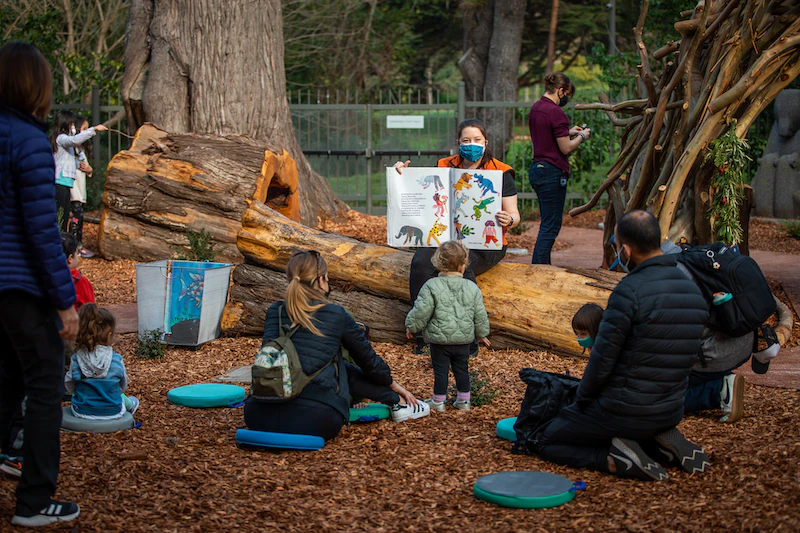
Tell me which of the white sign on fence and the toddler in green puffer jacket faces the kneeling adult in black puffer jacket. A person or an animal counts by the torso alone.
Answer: the white sign on fence

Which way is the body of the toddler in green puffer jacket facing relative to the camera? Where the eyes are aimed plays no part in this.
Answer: away from the camera

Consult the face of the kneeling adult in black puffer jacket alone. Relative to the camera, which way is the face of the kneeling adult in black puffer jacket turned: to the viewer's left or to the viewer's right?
to the viewer's left

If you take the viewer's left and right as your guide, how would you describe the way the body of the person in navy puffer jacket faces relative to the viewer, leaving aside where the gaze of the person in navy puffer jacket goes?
facing away from the viewer and to the right of the viewer

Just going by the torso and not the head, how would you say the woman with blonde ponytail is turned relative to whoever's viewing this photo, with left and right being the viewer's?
facing away from the viewer and to the right of the viewer

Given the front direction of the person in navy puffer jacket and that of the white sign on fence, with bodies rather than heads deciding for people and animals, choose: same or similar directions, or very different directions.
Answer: very different directions

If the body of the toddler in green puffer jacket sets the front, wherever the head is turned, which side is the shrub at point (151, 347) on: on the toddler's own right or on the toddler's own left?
on the toddler's own left

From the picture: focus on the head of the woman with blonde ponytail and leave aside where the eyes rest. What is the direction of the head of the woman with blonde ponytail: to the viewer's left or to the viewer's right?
to the viewer's right

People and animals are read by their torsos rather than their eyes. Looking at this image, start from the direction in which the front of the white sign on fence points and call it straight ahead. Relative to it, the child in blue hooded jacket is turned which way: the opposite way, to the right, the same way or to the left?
the opposite way

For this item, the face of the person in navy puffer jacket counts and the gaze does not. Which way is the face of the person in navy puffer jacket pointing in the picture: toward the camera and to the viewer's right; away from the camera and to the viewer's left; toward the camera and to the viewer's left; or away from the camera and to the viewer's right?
away from the camera and to the viewer's right

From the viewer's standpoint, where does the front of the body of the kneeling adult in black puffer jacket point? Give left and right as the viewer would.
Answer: facing away from the viewer and to the left of the viewer

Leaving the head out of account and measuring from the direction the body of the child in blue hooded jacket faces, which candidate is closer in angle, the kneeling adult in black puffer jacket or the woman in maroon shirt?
the woman in maroon shirt

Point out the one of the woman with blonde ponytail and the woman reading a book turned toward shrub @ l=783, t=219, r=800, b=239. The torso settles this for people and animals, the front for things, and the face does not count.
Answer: the woman with blonde ponytail

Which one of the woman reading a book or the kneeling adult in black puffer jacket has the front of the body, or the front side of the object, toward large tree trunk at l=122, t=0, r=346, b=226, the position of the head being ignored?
the kneeling adult in black puffer jacket

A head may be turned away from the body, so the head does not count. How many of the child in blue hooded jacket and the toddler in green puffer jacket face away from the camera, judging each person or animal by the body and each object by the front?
2
